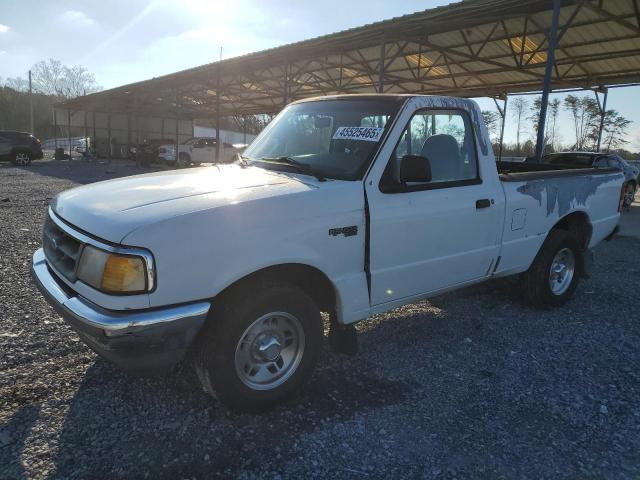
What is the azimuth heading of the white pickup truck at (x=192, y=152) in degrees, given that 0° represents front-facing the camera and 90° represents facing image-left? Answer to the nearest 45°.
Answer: approximately 45°

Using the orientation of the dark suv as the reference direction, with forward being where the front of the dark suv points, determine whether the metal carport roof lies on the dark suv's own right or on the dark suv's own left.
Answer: on the dark suv's own right

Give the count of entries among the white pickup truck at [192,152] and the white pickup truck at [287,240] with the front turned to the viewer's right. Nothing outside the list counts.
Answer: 0

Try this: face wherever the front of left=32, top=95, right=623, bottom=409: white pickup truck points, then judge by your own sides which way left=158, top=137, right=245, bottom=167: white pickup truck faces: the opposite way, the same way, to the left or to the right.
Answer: the same way

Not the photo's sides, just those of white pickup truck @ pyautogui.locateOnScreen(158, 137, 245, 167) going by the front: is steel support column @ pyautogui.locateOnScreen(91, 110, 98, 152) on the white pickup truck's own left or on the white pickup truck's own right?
on the white pickup truck's own right

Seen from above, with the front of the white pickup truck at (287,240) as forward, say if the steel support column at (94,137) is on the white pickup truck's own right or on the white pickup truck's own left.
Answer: on the white pickup truck's own right

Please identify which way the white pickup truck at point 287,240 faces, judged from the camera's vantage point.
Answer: facing the viewer and to the left of the viewer

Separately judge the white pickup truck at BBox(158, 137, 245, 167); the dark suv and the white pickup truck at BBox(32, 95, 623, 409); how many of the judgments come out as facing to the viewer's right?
1

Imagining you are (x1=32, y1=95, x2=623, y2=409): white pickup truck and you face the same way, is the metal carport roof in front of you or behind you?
behind
